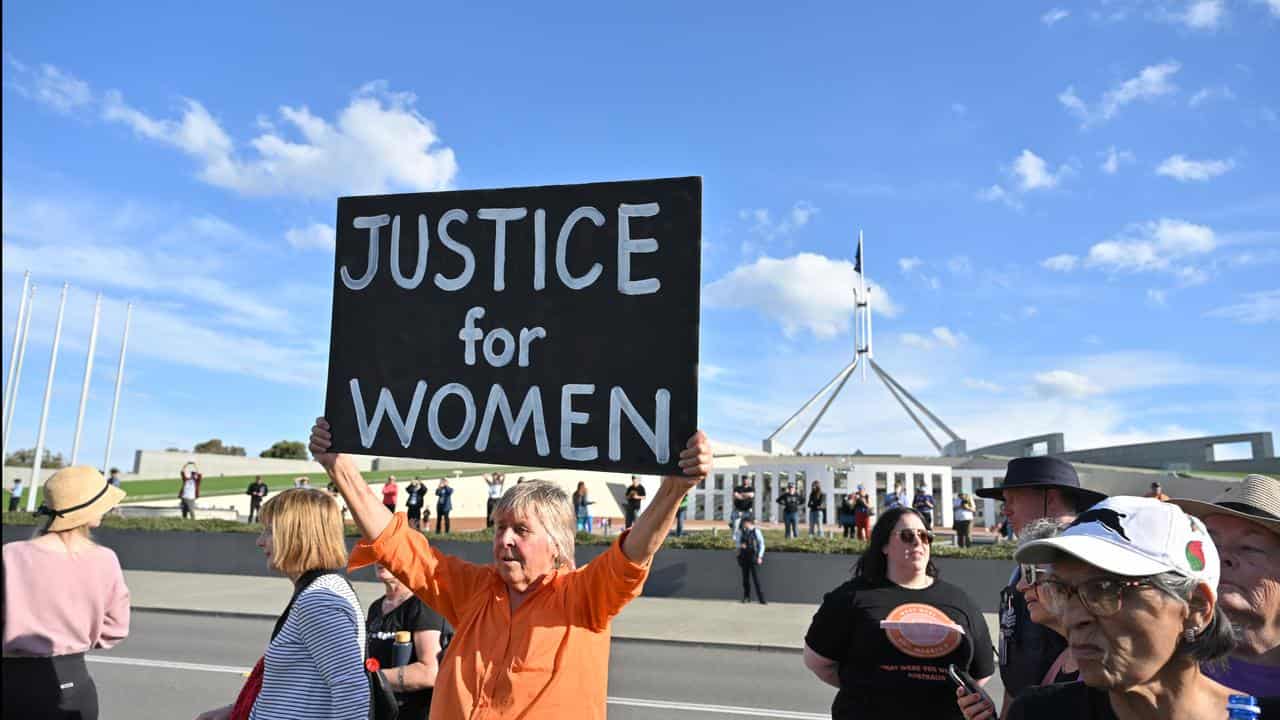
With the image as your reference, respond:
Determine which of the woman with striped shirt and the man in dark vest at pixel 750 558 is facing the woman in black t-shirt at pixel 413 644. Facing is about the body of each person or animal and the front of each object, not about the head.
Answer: the man in dark vest

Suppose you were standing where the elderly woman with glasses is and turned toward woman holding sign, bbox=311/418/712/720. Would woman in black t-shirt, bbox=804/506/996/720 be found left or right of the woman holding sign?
right

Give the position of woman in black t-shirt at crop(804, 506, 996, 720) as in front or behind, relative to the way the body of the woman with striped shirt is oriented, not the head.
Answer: behind

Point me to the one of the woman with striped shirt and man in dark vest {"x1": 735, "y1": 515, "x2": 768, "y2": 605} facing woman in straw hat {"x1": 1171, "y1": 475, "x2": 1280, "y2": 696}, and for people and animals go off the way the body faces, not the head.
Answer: the man in dark vest

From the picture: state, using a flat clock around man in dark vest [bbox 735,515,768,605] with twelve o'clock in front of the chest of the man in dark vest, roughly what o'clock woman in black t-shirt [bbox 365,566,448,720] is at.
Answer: The woman in black t-shirt is roughly at 12 o'clock from the man in dark vest.

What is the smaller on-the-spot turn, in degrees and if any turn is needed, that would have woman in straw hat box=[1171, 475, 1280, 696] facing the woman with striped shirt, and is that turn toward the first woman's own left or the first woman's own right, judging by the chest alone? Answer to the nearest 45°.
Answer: approximately 45° to the first woman's own right

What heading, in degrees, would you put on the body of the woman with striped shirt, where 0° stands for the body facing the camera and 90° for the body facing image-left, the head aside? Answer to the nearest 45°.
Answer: approximately 90°

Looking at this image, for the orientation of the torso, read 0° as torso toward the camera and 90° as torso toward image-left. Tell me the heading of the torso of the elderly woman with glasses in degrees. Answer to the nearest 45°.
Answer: approximately 45°

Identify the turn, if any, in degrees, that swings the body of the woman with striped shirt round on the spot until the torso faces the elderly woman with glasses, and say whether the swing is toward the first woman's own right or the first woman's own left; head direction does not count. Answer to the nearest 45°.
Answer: approximately 135° to the first woman's own left

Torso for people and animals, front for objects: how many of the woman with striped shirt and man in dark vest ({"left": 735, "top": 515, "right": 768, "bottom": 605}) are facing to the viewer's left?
1
